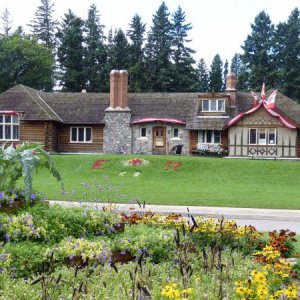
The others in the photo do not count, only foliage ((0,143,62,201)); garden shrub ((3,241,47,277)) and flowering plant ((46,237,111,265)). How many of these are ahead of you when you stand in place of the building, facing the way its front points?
3

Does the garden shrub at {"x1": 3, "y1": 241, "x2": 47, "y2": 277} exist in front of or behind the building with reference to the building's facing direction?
in front

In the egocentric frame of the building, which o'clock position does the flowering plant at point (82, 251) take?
The flowering plant is roughly at 12 o'clock from the building.

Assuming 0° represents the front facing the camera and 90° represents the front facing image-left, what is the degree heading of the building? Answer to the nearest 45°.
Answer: approximately 0°

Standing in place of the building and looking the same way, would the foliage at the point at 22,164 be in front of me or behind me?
in front

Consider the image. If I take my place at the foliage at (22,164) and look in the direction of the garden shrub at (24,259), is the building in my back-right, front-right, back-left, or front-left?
back-left

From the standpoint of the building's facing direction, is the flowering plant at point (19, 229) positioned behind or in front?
in front

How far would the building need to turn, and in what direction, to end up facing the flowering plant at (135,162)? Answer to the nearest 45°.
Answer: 0° — it already faces it
